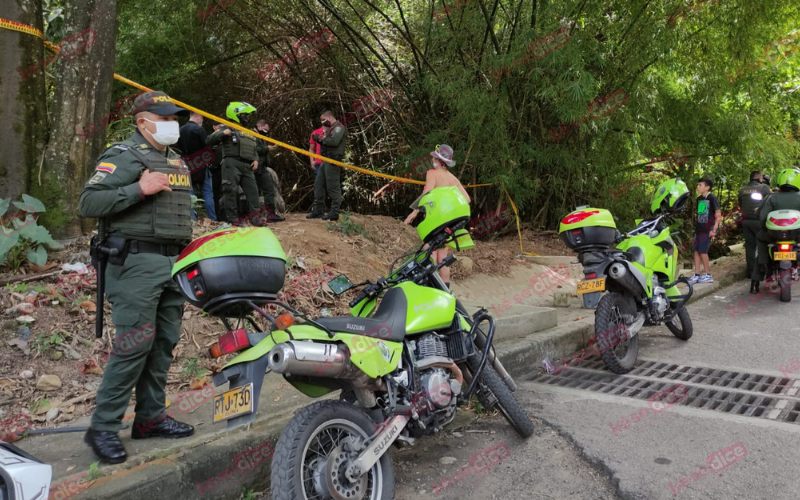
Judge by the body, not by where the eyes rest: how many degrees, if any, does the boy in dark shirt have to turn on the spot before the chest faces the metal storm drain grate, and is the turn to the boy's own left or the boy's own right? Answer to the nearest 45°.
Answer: approximately 45° to the boy's own left

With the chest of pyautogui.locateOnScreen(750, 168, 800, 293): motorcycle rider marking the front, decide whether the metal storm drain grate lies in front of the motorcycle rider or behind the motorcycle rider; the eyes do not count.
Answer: behind

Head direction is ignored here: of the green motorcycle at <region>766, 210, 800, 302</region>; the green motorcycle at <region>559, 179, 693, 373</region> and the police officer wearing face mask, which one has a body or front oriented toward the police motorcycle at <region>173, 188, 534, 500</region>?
the police officer wearing face mask

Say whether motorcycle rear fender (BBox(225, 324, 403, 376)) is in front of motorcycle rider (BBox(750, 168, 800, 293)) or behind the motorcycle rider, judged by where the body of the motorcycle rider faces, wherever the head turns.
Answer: behind

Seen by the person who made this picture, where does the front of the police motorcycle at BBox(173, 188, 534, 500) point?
facing away from the viewer and to the right of the viewer

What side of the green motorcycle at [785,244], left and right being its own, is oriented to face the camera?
back

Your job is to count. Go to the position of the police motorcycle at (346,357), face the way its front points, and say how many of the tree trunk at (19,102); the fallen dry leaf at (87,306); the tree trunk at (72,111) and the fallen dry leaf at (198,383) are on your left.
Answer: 4

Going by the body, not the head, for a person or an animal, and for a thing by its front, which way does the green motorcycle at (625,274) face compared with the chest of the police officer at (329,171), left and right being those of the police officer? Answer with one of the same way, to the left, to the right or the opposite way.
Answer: the opposite way

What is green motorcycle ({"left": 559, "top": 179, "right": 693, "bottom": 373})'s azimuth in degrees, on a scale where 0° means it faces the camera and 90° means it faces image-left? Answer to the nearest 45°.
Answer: approximately 225°

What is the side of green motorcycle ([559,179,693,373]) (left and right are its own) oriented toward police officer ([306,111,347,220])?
left

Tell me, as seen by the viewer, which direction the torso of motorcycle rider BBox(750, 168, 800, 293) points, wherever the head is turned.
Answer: away from the camera

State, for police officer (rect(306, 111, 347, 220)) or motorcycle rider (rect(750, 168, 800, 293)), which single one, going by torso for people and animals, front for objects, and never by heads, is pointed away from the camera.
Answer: the motorcycle rider

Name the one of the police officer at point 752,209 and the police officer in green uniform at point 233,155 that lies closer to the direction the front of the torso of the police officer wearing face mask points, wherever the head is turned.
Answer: the police officer

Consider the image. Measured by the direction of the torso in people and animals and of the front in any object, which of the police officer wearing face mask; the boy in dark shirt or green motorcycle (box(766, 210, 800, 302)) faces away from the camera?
the green motorcycle
